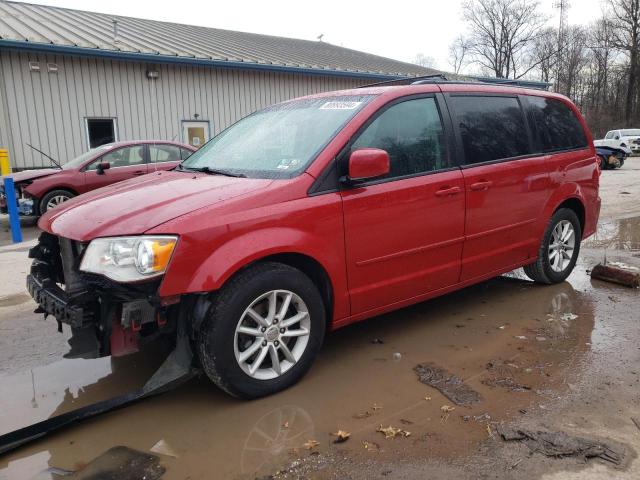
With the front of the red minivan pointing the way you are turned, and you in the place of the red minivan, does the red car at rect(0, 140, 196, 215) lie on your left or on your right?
on your right

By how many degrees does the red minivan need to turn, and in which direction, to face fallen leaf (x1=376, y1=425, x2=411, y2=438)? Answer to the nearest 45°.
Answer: approximately 90° to its left

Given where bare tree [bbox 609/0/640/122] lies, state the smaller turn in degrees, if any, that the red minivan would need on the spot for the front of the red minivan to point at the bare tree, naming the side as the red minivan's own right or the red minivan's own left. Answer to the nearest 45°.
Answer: approximately 180°

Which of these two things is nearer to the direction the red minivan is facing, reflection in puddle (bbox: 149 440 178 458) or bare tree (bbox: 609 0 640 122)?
the reflection in puddle

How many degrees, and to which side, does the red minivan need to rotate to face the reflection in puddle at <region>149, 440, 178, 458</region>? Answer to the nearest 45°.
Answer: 0° — it already faces it

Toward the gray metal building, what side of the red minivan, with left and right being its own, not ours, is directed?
right

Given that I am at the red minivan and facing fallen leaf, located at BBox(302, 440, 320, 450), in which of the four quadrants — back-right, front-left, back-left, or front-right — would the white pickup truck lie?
back-left

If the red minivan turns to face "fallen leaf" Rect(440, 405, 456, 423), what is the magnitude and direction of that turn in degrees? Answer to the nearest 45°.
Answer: approximately 90° to its left

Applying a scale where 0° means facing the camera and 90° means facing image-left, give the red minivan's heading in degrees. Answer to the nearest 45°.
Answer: approximately 45°
